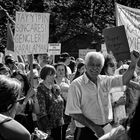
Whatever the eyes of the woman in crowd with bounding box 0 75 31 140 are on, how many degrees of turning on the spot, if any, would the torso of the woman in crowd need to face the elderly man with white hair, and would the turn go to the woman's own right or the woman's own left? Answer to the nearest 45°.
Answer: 0° — they already face them

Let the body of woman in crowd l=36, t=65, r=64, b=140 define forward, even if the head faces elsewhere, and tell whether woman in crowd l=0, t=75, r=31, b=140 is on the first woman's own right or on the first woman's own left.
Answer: on the first woman's own right

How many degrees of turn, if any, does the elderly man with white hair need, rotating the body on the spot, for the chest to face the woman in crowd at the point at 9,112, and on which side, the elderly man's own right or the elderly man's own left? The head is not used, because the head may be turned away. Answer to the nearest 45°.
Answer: approximately 45° to the elderly man's own right

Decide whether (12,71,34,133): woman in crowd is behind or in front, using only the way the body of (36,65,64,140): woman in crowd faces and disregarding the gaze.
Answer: behind

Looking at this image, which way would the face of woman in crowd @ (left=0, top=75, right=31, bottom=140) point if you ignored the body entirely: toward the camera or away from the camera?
away from the camera
